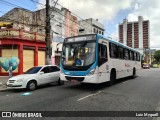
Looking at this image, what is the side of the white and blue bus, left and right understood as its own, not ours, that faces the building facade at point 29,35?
right

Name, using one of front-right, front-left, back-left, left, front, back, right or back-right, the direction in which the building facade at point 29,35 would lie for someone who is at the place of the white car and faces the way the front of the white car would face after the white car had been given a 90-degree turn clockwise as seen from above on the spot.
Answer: front-right

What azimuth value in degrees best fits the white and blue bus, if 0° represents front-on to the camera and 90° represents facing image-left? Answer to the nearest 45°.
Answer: approximately 45°

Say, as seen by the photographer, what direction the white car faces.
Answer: facing the viewer and to the left of the viewer

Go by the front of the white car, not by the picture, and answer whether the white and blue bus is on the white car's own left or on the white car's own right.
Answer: on the white car's own left

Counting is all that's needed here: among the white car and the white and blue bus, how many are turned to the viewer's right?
0

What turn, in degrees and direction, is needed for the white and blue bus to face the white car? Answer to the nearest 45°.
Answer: approximately 45° to its right
